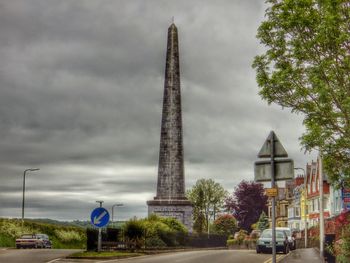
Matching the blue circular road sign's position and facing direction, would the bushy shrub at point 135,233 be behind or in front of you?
behind

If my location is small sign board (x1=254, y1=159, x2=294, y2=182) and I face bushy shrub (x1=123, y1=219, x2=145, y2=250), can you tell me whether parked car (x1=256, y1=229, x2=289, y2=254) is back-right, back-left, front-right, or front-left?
front-right

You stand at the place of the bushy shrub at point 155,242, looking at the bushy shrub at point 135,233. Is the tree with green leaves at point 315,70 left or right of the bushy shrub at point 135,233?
left

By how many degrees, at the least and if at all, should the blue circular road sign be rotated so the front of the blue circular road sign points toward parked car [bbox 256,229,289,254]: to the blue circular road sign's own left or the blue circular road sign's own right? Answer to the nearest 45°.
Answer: approximately 135° to the blue circular road sign's own left

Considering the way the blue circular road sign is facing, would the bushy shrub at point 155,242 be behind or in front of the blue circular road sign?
behind

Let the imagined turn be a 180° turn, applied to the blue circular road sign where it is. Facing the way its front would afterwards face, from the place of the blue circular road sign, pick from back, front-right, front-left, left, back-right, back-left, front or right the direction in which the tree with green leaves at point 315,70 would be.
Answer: back-right

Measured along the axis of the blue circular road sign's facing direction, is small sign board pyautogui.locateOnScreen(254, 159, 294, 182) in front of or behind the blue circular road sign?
in front

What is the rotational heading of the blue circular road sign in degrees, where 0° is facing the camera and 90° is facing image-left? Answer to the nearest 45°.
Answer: approximately 0°
